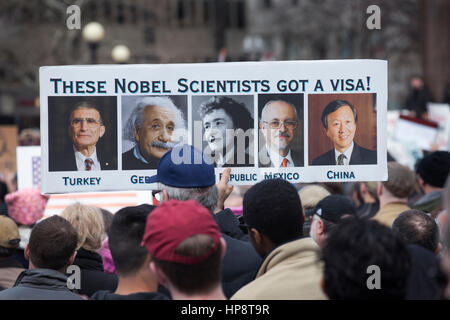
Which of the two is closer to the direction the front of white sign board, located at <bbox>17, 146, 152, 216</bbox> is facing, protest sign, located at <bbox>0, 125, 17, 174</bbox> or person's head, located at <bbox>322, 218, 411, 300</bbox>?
the person's head

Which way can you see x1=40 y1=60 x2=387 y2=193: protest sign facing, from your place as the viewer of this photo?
facing the viewer

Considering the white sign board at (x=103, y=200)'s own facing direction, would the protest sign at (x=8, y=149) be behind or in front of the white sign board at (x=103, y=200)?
behind

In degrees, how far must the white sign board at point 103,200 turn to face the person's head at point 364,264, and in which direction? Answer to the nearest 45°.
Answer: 0° — it already faces them

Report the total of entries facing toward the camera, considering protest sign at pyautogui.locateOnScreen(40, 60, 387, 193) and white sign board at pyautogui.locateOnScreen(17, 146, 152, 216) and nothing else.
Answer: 2

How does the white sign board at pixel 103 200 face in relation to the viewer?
toward the camera

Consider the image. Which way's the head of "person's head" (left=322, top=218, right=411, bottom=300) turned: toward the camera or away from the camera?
away from the camera

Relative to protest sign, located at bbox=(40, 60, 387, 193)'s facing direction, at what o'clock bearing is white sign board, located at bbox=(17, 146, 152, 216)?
The white sign board is roughly at 5 o'clock from the protest sign.

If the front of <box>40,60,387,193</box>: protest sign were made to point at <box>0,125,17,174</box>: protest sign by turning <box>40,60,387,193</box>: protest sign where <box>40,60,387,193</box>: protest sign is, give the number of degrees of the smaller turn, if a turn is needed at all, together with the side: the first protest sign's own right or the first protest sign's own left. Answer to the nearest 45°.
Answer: approximately 135° to the first protest sign's own right

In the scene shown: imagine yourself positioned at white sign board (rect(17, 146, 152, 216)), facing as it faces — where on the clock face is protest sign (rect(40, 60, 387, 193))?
The protest sign is roughly at 11 o'clock from the white sign board.

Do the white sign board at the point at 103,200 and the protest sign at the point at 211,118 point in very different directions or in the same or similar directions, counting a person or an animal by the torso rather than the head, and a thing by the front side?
same or similar directions
